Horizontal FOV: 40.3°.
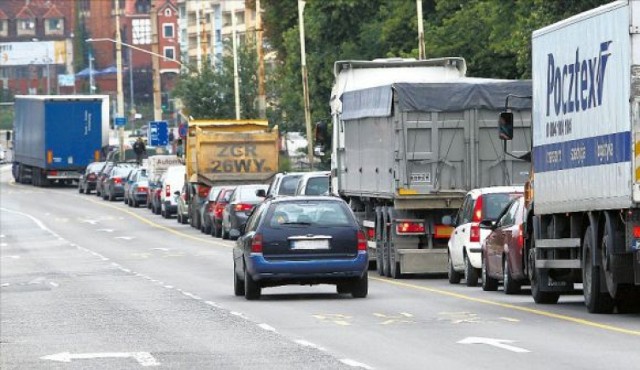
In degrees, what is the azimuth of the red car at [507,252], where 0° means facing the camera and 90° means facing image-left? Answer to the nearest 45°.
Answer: approximately 135°

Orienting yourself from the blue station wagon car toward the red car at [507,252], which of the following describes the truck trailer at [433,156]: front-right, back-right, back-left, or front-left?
front-left

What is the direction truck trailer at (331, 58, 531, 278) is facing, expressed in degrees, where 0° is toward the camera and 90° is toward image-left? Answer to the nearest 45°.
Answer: approximately 180°

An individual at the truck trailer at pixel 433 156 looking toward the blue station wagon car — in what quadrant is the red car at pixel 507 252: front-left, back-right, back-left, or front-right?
front-left

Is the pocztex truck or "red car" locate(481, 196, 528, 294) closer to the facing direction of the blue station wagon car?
the red car

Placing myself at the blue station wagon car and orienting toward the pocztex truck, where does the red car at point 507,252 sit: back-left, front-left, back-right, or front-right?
front-left

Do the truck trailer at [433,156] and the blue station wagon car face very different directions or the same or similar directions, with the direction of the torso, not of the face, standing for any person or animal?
same or similar directions

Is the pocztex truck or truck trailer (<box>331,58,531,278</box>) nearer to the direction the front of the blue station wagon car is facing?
the truck trailer

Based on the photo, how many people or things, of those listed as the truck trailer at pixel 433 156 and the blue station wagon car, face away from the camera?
2

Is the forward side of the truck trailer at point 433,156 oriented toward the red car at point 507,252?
no

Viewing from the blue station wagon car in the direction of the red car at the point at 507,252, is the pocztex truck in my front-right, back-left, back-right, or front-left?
front-right

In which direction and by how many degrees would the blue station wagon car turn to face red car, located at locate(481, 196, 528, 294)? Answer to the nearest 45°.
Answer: approximately 90° to its right

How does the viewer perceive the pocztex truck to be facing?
facing away from the viewer and to the left of the viewer

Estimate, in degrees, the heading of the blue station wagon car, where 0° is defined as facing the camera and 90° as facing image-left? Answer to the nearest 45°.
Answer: approximately 180°
